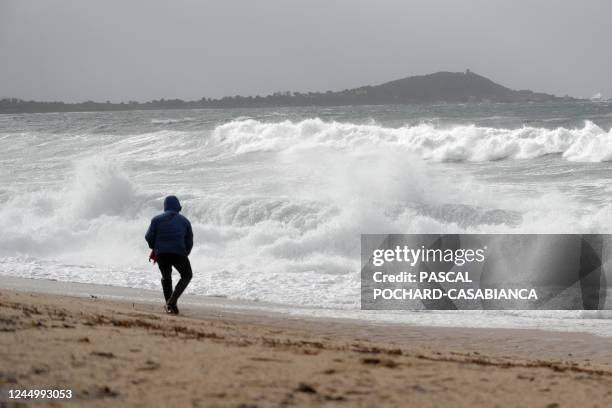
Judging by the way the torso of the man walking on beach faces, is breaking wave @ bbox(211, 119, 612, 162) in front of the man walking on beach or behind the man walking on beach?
in front

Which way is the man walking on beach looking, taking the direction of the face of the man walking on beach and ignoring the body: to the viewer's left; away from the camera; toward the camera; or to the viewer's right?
away from the camera

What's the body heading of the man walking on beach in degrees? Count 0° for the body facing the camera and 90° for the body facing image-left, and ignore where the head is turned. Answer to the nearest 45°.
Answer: approximately 180°
